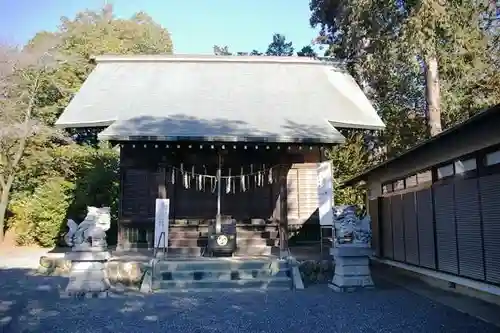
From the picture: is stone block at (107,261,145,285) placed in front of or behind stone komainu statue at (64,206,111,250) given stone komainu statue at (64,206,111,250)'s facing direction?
in front

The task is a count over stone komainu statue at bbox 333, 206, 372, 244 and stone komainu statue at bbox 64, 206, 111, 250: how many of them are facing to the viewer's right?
1

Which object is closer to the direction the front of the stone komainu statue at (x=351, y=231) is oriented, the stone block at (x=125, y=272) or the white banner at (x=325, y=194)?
the stone block

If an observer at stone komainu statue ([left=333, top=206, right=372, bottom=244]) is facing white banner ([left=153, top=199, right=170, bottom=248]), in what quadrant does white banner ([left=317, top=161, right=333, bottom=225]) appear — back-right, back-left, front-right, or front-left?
front-right

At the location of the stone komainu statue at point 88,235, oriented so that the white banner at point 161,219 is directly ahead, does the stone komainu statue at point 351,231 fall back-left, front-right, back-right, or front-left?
front-right

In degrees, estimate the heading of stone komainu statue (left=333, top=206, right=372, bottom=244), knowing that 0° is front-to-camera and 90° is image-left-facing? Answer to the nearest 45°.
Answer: approximately 90°

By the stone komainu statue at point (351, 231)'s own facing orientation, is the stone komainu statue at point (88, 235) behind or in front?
in front

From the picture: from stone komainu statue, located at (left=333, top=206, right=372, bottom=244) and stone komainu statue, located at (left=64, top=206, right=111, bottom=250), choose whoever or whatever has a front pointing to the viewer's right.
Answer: stone komainu statue, located at (left=64, top=206, right=111, bottom=250)

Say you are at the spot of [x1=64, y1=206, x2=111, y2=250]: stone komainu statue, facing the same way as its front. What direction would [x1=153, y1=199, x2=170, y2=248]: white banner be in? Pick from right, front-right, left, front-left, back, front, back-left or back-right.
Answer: front-left

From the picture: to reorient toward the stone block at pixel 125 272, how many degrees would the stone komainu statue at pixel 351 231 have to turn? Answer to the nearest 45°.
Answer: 0° — it already faces it

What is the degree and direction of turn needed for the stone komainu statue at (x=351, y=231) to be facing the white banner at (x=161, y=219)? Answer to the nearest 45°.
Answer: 0° — it already faces it

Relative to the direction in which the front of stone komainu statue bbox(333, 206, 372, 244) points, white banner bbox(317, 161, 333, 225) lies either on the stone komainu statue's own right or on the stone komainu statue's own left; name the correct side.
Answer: on the stone komainu statue's own right

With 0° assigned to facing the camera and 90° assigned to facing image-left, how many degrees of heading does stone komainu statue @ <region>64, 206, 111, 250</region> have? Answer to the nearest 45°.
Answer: approximately 270°

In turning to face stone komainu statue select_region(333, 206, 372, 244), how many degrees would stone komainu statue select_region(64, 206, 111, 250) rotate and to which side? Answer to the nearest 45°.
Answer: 0° — it already faces it
